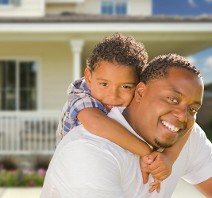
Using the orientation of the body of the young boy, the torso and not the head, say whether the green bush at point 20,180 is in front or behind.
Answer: behind

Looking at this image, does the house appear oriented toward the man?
yes

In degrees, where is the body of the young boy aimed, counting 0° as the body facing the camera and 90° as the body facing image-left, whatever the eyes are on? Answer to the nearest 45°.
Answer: approximately 315°

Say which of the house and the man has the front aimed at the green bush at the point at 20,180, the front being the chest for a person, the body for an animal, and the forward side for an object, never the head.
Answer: the house

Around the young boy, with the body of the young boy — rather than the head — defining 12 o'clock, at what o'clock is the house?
The house is roughly at 7 o'clock from the young boy.

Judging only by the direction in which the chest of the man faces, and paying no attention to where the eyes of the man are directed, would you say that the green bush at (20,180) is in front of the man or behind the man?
behind

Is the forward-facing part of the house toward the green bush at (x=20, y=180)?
yes
